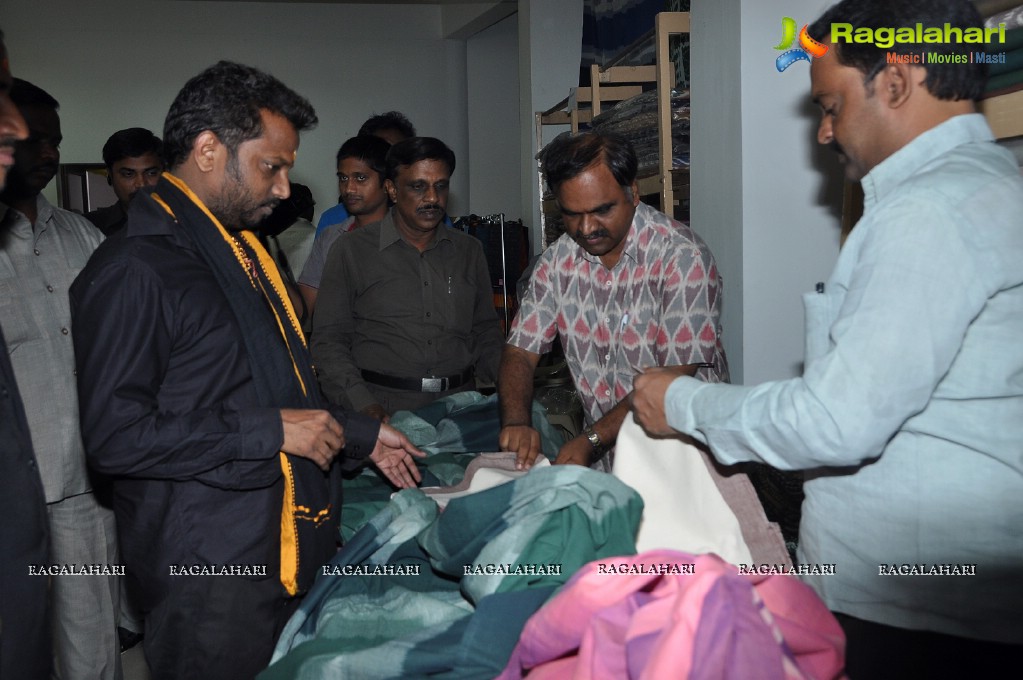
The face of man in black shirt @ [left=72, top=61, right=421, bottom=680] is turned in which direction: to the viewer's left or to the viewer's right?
to the viewer's right

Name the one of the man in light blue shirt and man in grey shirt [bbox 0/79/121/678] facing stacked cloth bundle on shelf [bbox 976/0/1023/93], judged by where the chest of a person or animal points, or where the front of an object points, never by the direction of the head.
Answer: the man in grey shirt

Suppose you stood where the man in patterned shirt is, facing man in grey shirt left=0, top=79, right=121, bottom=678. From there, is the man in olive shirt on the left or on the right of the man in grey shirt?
right

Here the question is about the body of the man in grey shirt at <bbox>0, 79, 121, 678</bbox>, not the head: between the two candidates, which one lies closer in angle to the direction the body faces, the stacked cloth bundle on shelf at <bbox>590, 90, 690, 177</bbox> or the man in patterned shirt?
the man in patterned shirt

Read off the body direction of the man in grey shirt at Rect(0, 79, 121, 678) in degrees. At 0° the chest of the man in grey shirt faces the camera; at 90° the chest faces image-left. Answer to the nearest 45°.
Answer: approximately 315°

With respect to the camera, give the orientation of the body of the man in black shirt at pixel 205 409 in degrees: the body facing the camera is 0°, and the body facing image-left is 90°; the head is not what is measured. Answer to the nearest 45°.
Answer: approximately 270°

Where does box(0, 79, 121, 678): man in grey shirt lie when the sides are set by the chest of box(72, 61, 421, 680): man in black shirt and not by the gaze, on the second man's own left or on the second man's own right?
on the second man's own left

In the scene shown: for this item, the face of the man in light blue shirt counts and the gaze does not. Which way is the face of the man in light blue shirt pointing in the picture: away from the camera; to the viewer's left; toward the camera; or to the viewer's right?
to the viewer's left

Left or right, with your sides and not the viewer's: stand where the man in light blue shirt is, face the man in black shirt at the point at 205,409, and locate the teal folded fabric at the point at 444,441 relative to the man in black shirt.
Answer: right

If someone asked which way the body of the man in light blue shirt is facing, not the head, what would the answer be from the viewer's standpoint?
to the viewer's left

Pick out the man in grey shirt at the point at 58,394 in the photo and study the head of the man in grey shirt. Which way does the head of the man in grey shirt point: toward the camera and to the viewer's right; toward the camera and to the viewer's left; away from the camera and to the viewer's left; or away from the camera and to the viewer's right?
toward the camera and to the viewer's right

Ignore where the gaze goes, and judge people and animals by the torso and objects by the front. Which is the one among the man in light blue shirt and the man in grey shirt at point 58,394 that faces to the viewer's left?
the man in light blue shirt
